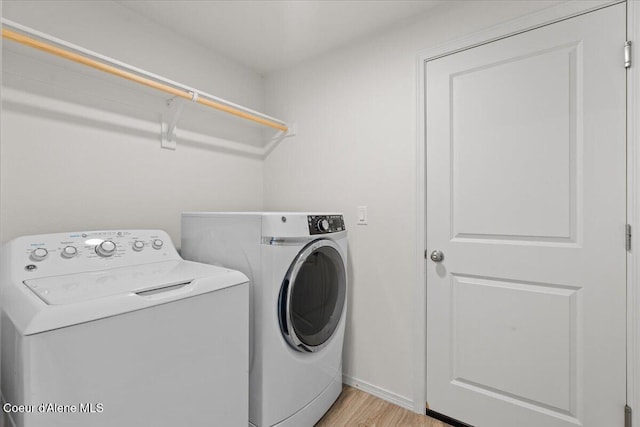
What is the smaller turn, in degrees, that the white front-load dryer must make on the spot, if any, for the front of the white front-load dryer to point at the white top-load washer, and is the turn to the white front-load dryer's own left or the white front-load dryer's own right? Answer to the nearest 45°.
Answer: approximately 90° to the white front-load dryer's own right

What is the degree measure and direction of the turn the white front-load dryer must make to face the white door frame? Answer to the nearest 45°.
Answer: approximately 45° to its left

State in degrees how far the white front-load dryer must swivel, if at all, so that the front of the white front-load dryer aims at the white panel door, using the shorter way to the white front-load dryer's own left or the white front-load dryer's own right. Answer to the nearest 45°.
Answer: approximately 45° to the white front-load dryer's own left

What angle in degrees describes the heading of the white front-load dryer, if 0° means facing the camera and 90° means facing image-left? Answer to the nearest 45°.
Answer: approximately 315°

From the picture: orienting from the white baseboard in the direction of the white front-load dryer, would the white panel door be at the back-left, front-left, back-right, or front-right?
back-left
